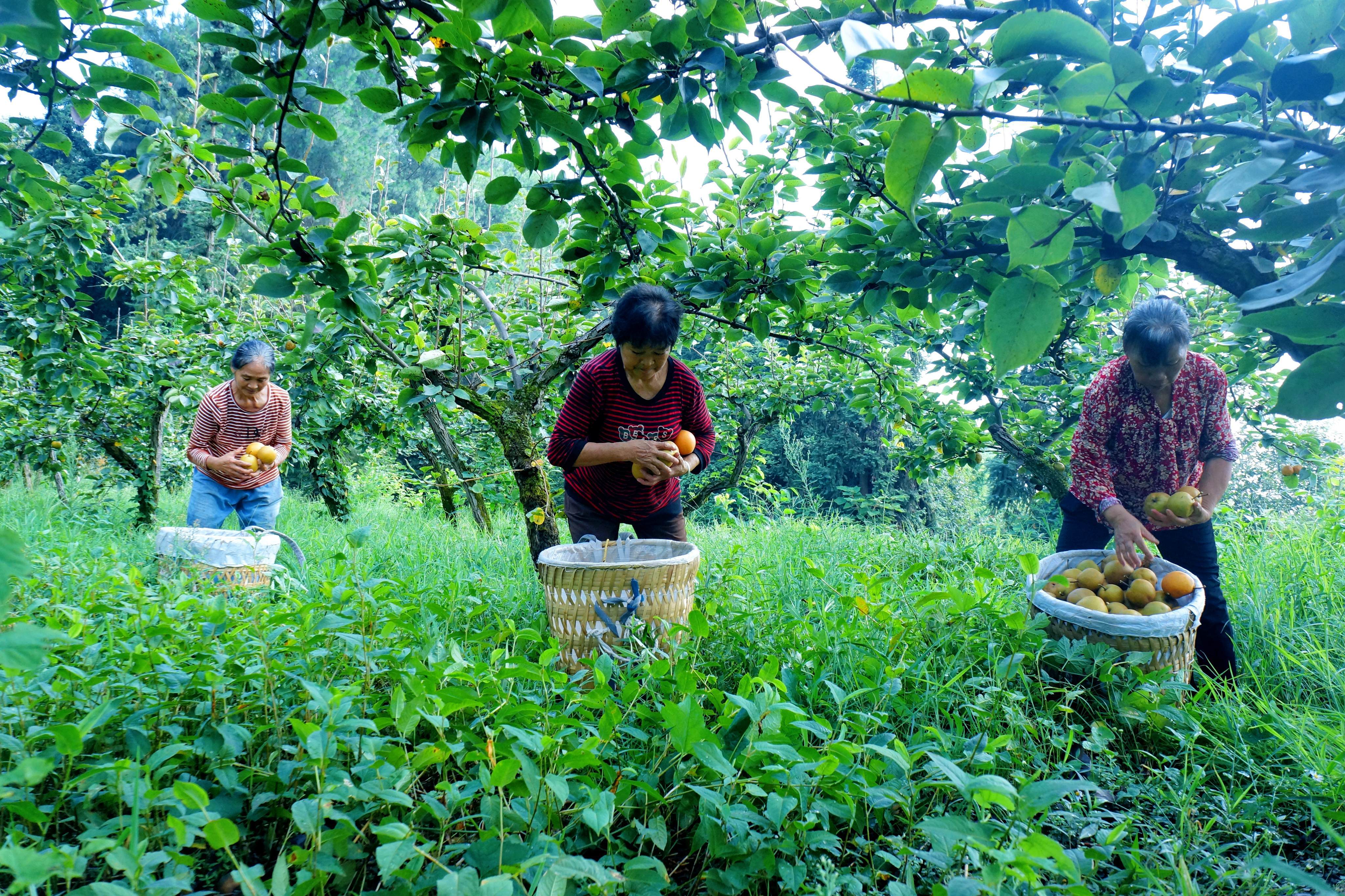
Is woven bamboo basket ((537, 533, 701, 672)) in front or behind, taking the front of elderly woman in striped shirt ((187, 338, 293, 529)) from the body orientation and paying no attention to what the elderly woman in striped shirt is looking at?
in front

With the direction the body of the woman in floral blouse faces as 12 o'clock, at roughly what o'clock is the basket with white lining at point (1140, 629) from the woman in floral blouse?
The basket with white lining is roughly at 12 o'clock from the woman in floral blouse.

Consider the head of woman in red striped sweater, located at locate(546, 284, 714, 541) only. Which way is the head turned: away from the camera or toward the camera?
toward the camera

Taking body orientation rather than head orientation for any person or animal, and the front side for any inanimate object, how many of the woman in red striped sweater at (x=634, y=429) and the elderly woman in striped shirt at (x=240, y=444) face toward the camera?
2

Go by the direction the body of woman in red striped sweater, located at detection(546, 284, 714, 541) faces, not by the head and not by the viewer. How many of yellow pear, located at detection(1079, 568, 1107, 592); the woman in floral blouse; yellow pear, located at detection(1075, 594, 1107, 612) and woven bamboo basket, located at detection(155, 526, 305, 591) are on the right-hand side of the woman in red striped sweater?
1

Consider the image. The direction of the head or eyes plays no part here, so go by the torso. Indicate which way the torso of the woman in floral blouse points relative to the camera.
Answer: toward the camera

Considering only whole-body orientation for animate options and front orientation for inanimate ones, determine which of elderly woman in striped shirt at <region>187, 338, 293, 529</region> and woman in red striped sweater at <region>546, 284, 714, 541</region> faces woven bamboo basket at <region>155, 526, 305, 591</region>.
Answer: the elderly woman in striped shirt

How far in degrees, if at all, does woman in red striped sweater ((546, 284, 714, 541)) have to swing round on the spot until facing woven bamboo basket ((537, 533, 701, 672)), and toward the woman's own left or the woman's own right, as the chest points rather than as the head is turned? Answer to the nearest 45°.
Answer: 0° — they already face it

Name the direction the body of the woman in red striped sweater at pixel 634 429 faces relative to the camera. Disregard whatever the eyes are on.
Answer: toward the camera

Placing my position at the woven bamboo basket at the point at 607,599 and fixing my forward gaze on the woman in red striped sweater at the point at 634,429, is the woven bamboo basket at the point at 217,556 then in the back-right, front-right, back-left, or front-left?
front-left

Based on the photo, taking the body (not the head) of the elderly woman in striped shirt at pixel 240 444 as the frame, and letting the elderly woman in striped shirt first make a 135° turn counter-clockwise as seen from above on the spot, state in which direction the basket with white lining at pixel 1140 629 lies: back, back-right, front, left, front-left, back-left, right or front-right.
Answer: right

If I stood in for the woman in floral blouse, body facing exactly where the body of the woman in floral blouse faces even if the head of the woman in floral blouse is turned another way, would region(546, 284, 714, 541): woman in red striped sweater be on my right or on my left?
on my right

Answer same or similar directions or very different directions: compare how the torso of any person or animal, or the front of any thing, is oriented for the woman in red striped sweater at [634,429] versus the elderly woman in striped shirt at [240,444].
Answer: same or similar directions

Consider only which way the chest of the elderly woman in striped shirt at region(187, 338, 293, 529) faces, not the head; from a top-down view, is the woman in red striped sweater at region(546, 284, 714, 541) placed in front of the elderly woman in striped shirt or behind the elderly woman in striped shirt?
in front
